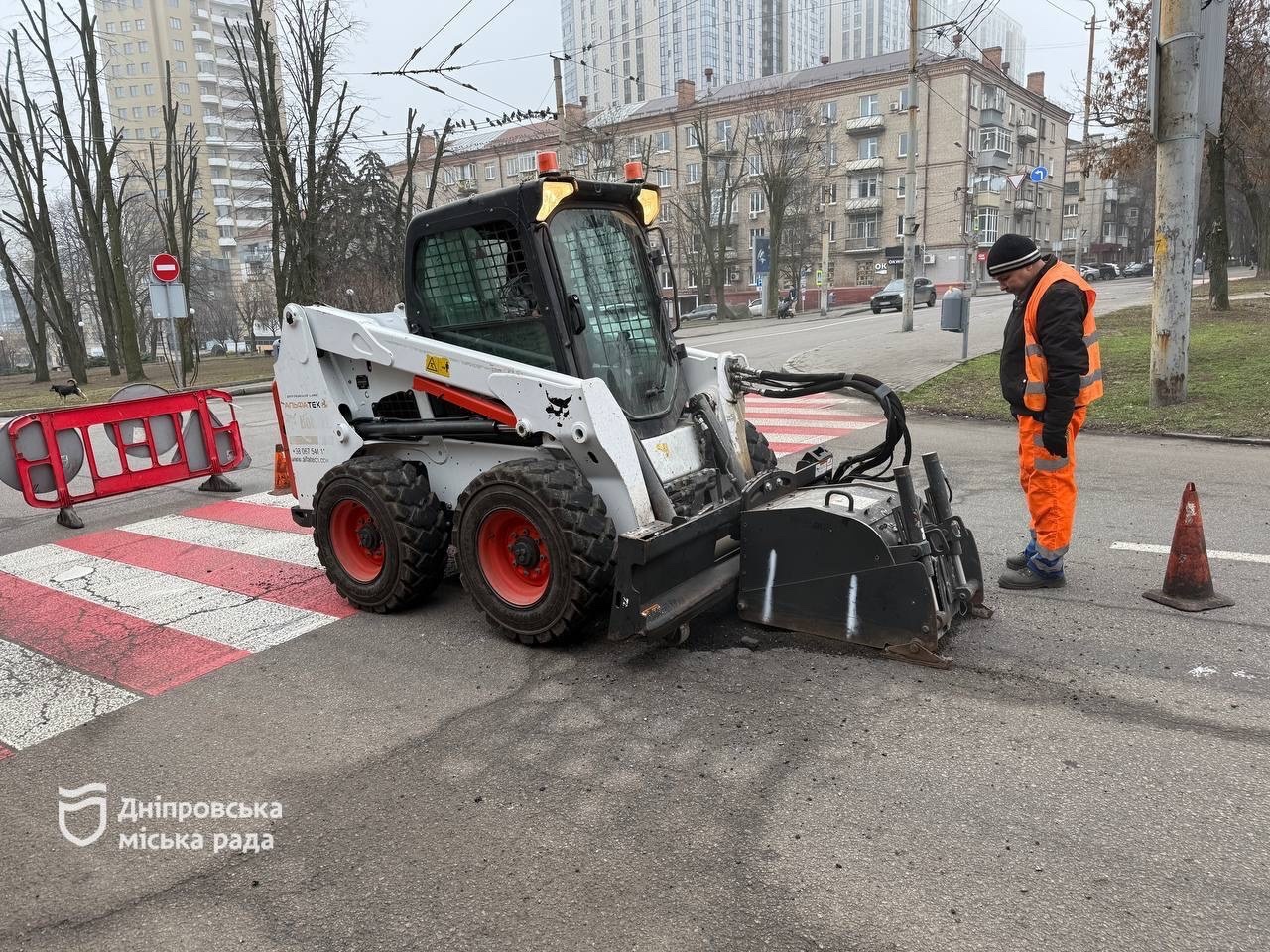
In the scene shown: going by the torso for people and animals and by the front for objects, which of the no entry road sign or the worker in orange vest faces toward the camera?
the no entry road sign

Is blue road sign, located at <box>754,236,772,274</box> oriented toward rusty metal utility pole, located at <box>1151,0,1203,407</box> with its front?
yes

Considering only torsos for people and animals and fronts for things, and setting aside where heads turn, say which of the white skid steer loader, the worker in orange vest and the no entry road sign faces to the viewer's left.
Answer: the worker in orange vest

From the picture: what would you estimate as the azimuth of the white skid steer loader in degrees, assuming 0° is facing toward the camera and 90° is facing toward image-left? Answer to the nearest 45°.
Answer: approximately 315°

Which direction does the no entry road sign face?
toward the camera

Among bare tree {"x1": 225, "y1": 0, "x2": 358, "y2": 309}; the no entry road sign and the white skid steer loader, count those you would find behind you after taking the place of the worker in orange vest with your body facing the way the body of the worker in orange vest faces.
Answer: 0

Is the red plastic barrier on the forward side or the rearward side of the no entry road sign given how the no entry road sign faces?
on the forward side

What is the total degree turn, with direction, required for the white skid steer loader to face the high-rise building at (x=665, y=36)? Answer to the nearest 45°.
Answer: approximately 135° to its left

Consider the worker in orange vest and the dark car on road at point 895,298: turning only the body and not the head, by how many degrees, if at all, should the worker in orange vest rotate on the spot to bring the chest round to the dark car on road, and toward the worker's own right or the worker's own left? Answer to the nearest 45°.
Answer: approximately 90° to the worker's own right

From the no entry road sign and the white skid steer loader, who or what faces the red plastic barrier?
the no entry road sign

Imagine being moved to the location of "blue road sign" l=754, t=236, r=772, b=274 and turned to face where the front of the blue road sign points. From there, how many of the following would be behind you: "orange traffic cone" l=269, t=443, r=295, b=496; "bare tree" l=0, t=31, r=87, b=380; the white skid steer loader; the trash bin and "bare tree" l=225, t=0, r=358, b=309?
0

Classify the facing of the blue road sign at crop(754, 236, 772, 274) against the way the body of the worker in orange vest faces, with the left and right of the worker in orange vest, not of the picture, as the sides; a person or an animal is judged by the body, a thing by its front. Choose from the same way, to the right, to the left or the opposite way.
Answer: to the left

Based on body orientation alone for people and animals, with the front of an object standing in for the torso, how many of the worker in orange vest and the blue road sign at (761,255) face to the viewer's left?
1

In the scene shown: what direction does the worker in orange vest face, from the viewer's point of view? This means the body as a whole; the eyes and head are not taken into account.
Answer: to the viewer's left

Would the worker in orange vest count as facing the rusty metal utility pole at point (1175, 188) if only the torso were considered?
no

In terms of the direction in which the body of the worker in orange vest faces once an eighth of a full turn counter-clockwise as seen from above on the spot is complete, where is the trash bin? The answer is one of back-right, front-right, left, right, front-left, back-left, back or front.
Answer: back-right

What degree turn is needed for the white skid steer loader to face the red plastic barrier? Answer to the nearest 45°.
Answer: approximately 180°

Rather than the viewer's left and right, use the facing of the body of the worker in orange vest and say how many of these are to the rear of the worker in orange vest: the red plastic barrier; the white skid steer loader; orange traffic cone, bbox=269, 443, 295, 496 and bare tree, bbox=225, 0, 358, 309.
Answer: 0
